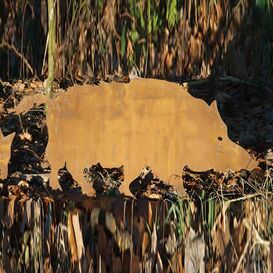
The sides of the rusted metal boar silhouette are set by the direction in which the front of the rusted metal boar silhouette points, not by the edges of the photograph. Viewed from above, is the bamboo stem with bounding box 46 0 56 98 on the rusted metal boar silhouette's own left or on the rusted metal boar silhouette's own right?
on the rusted metal boar silhouette's own left

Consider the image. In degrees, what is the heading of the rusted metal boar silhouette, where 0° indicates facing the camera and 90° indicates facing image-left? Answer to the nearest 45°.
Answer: approximately 270°

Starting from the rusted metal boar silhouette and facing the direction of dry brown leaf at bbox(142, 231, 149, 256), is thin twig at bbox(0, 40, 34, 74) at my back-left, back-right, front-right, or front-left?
back-right

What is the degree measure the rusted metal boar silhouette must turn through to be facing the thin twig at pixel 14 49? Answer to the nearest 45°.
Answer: approximately 135° to its left
